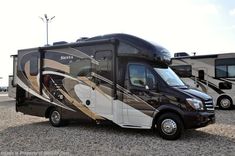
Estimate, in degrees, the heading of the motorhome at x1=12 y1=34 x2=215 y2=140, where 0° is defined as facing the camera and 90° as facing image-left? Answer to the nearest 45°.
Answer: approximately 315°

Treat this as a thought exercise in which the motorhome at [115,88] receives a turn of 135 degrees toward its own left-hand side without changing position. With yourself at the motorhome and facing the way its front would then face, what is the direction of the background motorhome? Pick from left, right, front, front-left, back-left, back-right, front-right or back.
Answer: front-right
